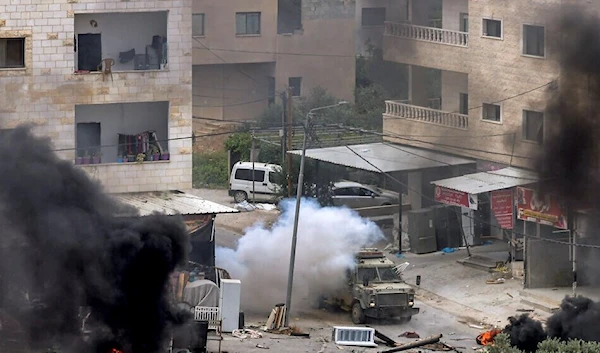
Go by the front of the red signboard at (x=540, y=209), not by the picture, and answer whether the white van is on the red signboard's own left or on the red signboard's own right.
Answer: on the red signboard's own right

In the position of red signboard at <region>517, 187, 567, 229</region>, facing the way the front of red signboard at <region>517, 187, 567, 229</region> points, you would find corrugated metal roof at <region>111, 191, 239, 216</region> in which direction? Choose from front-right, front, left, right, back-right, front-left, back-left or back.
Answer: front-right

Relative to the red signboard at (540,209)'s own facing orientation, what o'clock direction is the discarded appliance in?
The discarded appliance is roughly at 12 o'clock from the red signboard.
